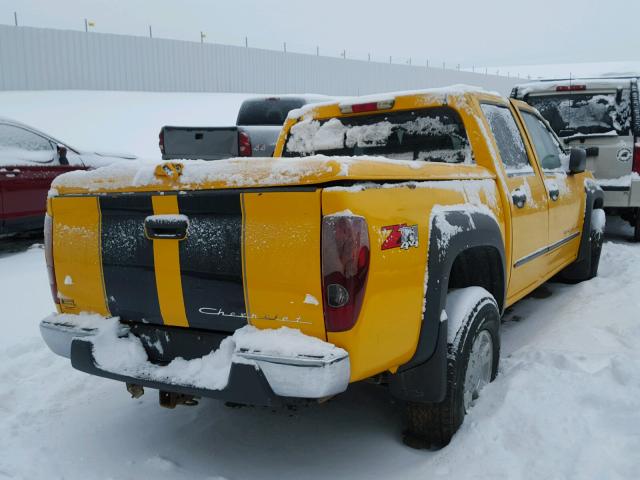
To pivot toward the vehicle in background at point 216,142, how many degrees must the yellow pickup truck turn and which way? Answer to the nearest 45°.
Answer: approximately 45° to its left

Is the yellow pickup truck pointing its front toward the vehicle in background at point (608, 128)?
yes

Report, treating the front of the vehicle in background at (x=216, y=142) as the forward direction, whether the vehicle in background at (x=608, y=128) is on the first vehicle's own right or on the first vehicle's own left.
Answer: on the first vehicle's own right

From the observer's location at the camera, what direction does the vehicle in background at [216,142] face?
facing away from the viewer and to the right of the viewer

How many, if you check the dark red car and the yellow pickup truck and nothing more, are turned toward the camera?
0

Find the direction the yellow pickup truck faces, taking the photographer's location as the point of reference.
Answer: facing away from the viewer and to the right of the viewer

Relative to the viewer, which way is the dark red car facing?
to the viewer's right

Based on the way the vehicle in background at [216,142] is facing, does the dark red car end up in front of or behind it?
behind
